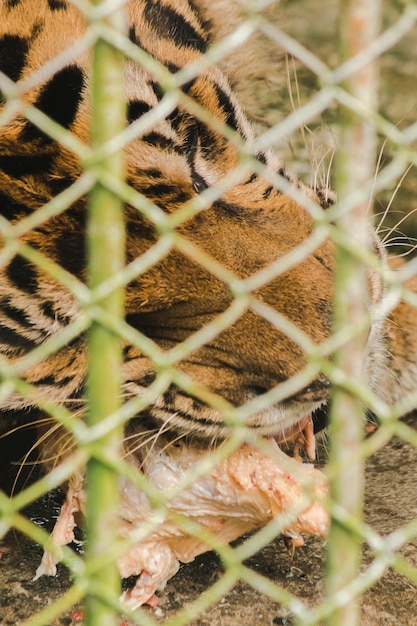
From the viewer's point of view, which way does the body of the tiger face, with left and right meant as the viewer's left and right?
facing the viewer and to the right of the viewer
